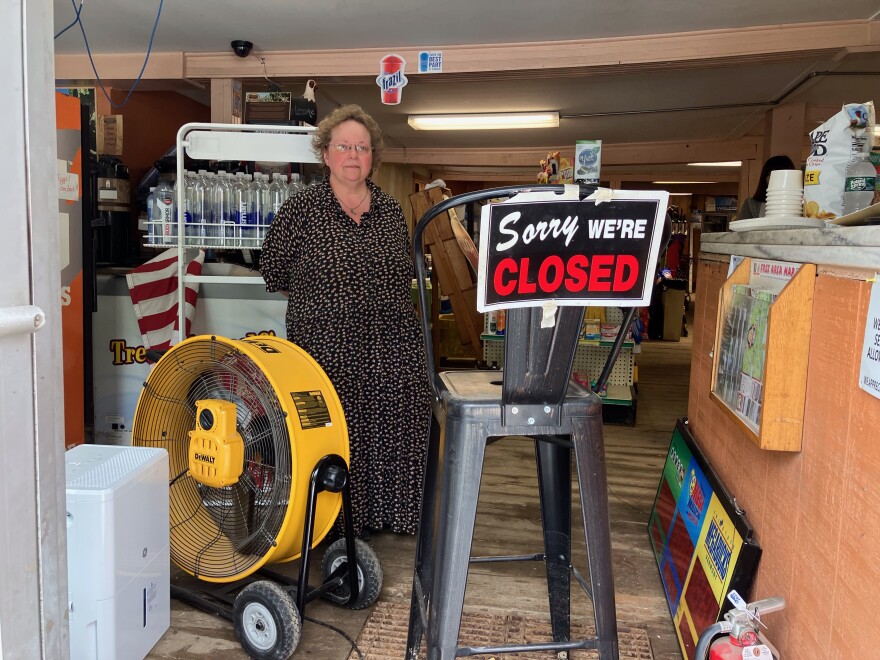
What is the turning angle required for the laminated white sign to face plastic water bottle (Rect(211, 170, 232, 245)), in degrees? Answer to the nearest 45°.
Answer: approximately 90° to its right

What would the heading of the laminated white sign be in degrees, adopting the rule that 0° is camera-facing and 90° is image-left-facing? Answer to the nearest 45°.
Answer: approximately 45°

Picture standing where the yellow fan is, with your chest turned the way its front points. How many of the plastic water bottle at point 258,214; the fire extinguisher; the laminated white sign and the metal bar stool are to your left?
3

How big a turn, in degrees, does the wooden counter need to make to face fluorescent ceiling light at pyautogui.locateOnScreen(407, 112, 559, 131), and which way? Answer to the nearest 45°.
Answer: approximately 90° to its right

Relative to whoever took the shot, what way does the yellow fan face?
facing the viewer and to the left of the viewer

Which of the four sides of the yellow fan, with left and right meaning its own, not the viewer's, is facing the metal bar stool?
left

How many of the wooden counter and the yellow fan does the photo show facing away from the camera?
0

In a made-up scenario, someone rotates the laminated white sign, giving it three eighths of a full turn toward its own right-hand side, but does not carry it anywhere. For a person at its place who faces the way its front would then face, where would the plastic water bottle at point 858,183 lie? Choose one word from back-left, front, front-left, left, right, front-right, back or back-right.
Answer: front

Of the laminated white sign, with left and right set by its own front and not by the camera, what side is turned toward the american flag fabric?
right

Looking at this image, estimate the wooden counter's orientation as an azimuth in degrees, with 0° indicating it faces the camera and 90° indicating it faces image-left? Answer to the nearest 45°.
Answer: approximately 45°
